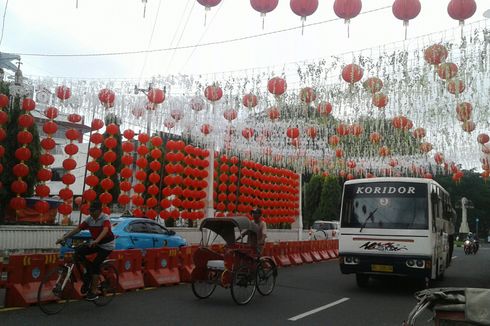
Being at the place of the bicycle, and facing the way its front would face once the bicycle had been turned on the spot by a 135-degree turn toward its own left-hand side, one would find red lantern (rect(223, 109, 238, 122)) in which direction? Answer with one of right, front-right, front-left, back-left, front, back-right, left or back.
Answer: front-left

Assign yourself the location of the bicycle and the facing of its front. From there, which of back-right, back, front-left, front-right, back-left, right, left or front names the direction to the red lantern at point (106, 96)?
back-right

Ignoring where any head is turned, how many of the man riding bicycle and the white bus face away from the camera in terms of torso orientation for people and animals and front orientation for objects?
0

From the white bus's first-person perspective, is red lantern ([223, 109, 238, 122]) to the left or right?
on its right

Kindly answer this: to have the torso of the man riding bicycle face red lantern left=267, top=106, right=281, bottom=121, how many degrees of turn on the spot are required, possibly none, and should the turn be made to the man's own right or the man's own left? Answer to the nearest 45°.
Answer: approximately 180°

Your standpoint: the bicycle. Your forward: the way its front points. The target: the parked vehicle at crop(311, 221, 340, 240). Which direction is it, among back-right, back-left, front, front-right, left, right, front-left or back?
back

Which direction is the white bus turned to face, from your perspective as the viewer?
facing the viewer

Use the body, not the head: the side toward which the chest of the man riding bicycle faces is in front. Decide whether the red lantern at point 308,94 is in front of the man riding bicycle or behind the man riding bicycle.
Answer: behind

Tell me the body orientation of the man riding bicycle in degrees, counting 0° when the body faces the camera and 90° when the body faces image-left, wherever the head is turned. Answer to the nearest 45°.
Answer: approximately 45°

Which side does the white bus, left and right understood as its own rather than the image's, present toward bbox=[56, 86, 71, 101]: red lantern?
right

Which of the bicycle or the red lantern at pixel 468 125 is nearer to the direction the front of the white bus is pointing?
the bicycle
